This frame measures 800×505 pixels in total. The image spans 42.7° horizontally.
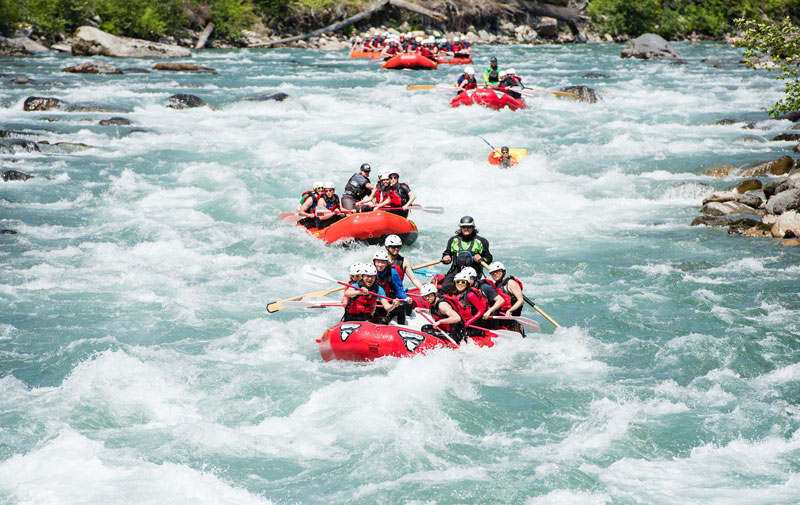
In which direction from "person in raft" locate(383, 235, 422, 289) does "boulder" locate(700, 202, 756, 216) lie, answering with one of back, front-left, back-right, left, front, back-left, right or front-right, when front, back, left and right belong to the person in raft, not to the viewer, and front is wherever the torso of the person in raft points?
back-left

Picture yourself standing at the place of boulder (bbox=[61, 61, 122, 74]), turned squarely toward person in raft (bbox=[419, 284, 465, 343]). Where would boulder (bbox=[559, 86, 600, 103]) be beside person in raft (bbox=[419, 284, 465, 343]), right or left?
left

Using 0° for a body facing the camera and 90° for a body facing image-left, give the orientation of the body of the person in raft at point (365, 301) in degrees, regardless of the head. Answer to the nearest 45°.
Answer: approximately 0°

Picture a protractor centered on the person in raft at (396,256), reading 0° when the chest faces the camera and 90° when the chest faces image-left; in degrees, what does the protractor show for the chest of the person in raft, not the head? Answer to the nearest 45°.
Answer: approximately 0°

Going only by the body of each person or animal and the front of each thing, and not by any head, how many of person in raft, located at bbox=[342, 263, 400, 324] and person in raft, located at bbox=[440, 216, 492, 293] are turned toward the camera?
2

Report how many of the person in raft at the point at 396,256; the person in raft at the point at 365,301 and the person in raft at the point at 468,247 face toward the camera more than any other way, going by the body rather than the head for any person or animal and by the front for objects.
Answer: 3

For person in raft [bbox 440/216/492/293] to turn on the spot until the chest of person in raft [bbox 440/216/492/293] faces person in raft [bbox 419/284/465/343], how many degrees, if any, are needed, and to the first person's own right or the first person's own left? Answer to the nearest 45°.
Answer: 0° — they already face them

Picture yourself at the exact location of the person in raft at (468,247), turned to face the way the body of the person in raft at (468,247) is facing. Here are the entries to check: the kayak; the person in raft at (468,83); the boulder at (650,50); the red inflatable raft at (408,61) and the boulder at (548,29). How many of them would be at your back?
5

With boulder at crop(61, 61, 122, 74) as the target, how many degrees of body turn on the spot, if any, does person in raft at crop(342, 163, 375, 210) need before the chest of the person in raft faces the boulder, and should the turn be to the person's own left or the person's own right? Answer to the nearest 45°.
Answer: approximately 180°
